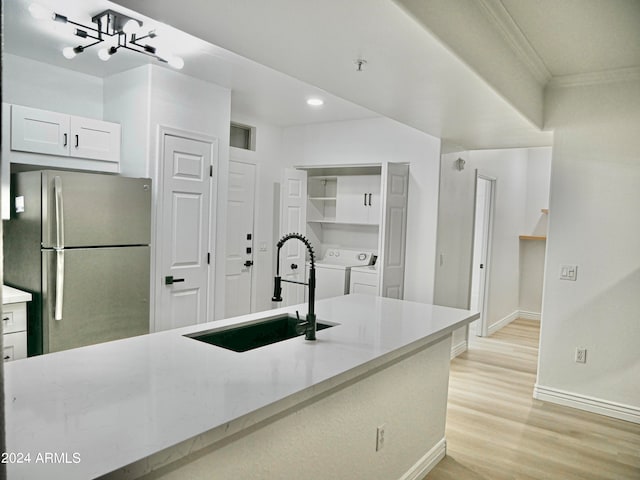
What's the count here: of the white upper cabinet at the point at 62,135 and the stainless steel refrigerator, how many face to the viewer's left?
0

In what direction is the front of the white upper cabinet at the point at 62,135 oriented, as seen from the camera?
facing the viewer and to the right of the viewer

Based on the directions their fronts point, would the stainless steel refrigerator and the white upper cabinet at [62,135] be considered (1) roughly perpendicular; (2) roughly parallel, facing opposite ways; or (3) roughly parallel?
roughly parallel

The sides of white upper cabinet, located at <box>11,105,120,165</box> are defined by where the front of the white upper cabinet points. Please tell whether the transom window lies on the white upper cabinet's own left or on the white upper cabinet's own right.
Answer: on the white upper cabinet's own left

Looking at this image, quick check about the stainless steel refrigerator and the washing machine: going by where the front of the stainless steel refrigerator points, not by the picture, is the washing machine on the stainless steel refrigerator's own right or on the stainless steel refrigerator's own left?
on the stainless steel refrigerator's own left

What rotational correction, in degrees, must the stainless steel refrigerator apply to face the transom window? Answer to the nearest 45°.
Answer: approximately 90° to its left

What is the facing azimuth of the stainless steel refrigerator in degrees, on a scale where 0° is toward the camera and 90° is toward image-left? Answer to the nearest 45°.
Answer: approximately 315°
